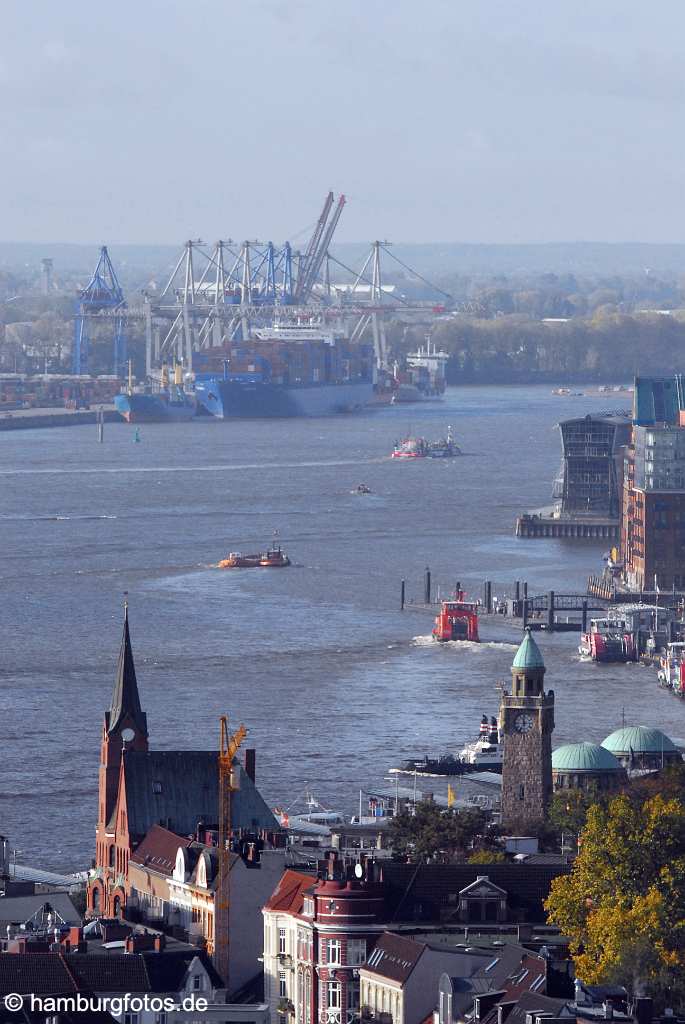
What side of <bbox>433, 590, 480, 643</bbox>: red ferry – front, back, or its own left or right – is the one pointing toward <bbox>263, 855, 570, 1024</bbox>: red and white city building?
front

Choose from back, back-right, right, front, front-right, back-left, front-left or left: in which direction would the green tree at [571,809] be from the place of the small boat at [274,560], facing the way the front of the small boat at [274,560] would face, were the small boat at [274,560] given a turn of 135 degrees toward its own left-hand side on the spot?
back-left

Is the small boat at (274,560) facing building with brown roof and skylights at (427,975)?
no

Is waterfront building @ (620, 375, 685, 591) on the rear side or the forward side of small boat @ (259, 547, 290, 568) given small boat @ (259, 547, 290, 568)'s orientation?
on the forward side

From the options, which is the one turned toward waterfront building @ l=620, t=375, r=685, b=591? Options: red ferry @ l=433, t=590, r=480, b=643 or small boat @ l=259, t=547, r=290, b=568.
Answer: the small boat

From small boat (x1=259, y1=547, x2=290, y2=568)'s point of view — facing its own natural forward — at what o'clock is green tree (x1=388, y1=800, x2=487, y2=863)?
The green tree is roughly at 3 o'clock from the small boat.

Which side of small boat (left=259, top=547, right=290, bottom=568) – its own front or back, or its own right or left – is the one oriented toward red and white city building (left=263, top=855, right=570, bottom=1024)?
right

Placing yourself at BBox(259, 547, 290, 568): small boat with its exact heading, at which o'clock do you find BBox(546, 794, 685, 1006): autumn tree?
The autumn tree is roughly at 3 o'clock from the small boat.

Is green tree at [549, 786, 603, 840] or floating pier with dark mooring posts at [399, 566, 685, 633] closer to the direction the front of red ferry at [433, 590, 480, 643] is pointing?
the green tree

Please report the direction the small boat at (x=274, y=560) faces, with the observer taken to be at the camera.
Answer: facing to the right of the viewer

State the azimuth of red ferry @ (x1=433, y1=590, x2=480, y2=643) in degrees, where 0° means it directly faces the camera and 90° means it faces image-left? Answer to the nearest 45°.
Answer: approximately 0°
